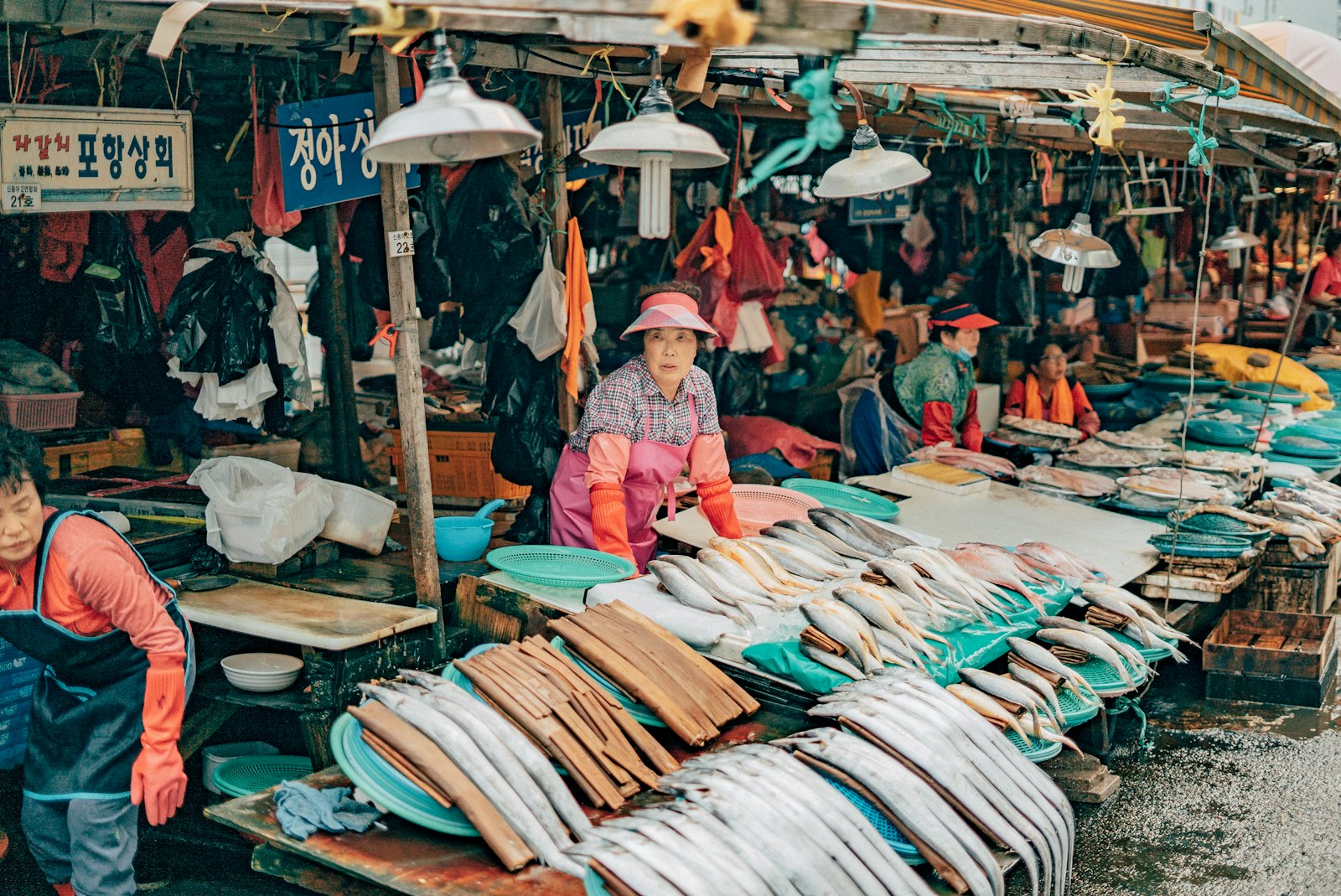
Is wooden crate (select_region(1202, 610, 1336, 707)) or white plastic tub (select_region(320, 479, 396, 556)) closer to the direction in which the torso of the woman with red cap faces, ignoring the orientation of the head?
the wooden crate

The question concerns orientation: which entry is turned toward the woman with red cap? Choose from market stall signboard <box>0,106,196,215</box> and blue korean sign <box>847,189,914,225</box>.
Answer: the blue korean sign

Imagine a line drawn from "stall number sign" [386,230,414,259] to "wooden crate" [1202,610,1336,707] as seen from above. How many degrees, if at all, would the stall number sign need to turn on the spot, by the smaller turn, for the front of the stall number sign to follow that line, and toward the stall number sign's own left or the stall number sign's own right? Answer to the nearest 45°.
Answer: approximately 90° to the stall number sign's own left

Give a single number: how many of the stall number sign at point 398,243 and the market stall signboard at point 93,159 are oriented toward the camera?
2

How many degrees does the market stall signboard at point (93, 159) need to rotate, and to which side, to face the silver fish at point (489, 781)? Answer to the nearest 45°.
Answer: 0° — it already faces it
